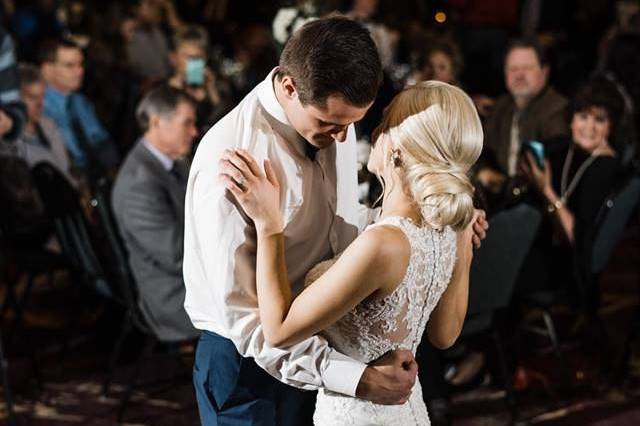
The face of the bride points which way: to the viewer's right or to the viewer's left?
to the viewer's left

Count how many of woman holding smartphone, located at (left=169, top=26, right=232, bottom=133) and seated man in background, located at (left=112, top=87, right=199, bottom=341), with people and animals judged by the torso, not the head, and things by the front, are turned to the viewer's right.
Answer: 1

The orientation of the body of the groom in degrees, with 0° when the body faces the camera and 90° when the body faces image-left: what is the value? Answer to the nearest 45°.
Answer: approximately 315°

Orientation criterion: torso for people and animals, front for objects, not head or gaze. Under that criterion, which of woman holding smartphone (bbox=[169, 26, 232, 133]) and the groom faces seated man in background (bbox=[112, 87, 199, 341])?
the woman holding smartphone

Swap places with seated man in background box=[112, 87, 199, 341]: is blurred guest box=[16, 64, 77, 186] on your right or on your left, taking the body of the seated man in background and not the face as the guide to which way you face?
on your left

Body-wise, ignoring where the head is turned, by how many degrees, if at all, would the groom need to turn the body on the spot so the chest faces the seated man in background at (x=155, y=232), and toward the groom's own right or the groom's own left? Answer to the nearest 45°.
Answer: approximately 135° to the groom's own left

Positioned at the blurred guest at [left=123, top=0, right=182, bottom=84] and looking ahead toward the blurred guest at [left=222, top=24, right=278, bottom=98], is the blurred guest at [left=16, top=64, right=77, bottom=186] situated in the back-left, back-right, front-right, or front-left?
back-right
